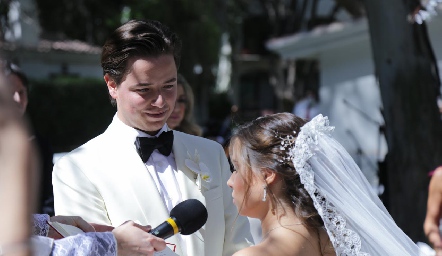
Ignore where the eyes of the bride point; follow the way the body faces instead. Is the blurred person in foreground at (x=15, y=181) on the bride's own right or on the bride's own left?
on the bride's own left

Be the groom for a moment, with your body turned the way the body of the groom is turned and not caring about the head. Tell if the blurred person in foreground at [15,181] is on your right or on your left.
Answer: on your right

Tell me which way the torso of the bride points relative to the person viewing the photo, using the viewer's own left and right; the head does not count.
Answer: facing away from the viewer and to the left of the viewer

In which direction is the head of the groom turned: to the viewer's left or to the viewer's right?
to the viewer's right

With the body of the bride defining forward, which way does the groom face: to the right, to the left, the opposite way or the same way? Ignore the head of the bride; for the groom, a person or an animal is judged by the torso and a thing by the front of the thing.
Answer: the opposite way

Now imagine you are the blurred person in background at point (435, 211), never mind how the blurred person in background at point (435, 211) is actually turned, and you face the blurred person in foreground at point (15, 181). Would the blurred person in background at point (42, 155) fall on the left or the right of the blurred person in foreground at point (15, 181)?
right

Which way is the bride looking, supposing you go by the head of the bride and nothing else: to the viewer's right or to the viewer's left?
to the viewer's left

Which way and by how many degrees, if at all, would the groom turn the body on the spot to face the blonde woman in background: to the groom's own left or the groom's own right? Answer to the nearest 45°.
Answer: approximately 135° to the groom's own left
